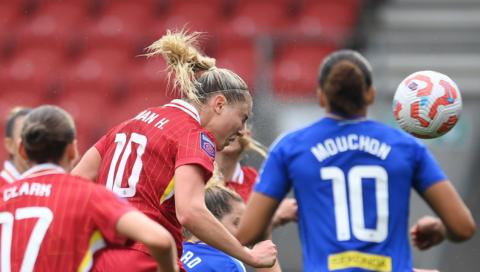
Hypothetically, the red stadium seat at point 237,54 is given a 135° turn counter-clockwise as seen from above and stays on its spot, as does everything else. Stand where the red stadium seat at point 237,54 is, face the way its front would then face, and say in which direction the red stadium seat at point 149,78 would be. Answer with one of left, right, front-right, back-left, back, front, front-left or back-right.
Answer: back-left

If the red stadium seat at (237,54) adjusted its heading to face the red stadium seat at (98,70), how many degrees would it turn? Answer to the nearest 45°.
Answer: approximately 90° to its right

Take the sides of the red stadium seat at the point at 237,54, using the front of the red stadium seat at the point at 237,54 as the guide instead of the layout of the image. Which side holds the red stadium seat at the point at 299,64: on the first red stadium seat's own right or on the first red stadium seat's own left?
on the first red stadium seat's own left

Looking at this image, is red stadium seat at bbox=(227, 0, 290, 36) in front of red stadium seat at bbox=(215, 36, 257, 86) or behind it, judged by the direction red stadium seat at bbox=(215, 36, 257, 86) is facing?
behind

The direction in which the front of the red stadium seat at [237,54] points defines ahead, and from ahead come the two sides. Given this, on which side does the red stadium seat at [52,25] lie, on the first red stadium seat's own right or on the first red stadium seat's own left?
on the first red stadium seat's own right

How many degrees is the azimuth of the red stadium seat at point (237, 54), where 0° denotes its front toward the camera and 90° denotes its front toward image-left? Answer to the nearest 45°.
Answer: approximately 0°

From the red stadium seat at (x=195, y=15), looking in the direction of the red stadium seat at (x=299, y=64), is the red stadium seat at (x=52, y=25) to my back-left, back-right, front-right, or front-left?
back-right
